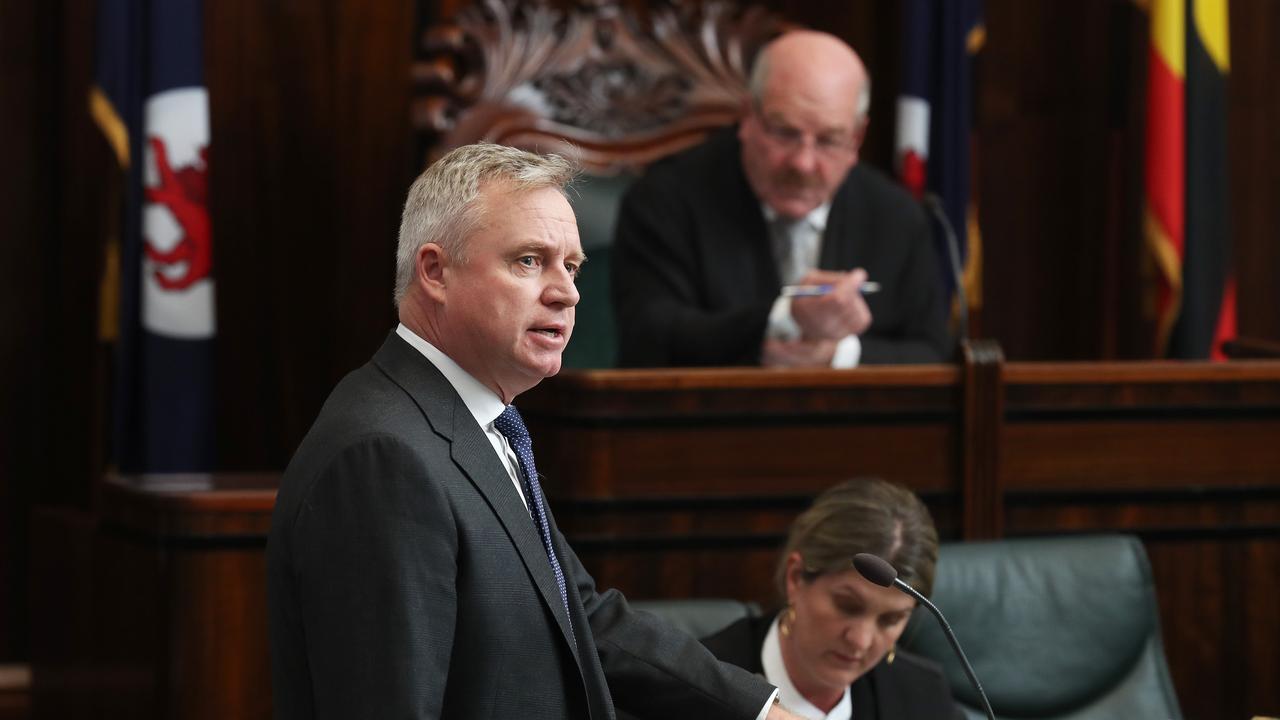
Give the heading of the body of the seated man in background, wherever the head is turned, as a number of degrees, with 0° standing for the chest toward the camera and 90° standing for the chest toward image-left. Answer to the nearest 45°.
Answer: approximately 0°

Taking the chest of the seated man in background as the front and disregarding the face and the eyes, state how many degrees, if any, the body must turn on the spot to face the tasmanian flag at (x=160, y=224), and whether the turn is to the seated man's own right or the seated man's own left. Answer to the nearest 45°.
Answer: approximately 90° to the seated man's own right

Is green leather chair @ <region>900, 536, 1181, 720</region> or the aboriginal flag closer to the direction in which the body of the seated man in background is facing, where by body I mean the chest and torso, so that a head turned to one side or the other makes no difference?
the green leather chair

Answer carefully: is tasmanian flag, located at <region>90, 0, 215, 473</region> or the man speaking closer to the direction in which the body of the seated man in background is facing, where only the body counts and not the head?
the man speaking

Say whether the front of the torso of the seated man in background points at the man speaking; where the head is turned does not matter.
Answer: yes

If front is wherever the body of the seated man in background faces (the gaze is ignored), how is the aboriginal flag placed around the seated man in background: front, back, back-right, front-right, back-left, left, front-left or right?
back-left

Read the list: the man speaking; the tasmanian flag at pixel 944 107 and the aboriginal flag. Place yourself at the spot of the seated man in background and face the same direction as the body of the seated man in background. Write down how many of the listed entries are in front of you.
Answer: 1

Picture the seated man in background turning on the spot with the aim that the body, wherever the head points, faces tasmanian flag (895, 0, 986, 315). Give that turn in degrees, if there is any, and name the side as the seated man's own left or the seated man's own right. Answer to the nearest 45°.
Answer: approximately 135° to the seated man's own left

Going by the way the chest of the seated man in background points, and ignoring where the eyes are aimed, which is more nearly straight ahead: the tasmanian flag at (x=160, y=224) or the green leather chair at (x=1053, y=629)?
the green leather chair
